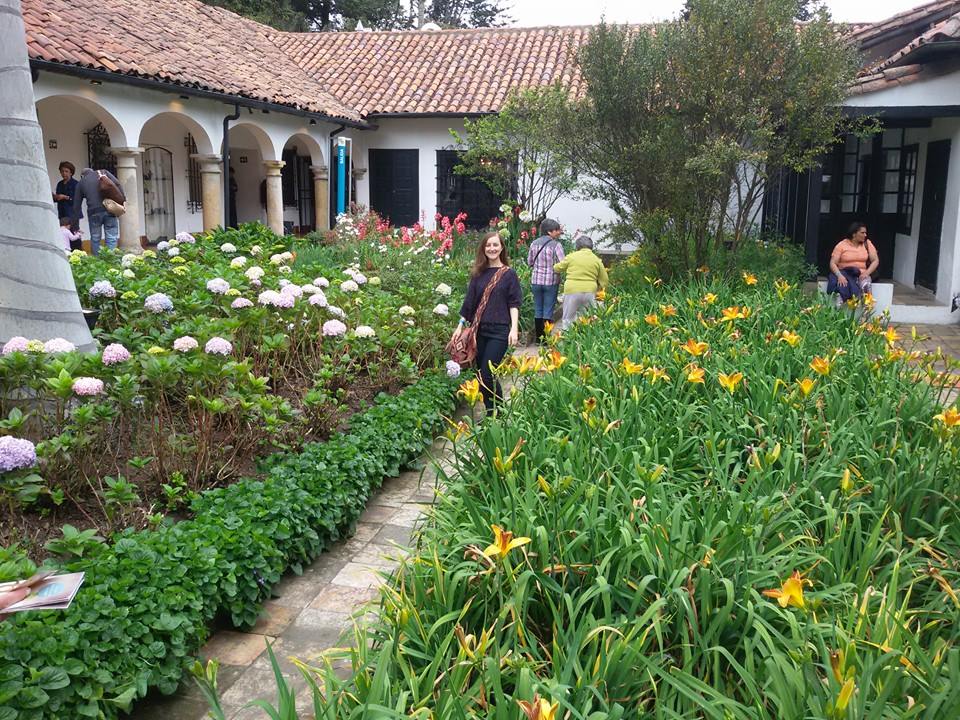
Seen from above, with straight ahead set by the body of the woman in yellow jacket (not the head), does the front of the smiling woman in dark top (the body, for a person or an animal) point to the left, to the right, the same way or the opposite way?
the opposite way

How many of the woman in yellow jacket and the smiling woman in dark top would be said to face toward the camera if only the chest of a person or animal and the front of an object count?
1

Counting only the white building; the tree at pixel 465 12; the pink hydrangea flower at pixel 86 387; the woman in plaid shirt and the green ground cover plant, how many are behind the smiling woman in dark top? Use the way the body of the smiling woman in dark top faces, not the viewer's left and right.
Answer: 3

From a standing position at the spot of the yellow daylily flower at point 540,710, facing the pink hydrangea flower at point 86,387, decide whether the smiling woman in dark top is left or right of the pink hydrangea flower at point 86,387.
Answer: right

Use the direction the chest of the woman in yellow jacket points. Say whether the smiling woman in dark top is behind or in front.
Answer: behind

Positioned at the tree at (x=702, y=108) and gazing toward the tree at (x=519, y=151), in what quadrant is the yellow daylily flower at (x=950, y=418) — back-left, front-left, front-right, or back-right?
back-left

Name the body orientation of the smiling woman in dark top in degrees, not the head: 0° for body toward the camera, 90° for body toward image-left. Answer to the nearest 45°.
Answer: approximately 0°

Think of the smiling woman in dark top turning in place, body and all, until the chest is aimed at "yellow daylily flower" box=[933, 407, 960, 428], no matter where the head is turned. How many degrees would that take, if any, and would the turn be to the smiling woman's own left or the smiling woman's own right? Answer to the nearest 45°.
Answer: approximately 45° to the smiling woman's own left

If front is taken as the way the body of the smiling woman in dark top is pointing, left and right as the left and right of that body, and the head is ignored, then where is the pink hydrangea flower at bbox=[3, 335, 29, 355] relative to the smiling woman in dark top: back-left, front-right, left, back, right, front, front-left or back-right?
front-right

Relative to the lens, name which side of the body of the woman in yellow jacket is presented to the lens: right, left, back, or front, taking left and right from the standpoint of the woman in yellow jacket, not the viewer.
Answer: back

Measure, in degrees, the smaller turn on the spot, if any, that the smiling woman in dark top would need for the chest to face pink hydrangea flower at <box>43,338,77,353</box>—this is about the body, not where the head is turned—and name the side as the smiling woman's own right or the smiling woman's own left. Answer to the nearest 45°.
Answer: approximately 45° to the smiling woman's own right

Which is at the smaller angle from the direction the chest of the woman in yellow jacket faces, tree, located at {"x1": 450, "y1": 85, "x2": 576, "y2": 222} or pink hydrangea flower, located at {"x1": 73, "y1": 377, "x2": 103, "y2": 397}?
the tree
